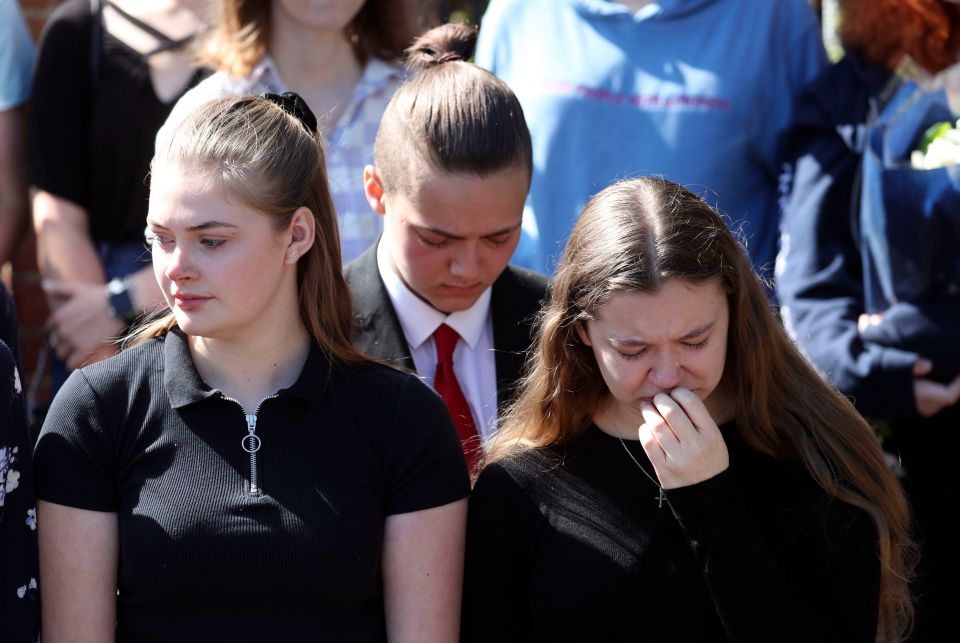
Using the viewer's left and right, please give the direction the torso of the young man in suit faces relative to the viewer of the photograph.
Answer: facing the viewer

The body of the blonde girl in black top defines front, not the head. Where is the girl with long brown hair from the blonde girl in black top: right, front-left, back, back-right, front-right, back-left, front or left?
left

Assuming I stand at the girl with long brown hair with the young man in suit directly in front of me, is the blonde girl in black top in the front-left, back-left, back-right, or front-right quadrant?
front-left

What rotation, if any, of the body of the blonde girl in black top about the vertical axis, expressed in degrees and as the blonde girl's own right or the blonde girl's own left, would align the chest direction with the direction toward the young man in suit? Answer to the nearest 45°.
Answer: approximately 135° to the blonde girl's own left

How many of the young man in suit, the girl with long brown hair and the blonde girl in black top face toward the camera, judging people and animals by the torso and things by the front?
3

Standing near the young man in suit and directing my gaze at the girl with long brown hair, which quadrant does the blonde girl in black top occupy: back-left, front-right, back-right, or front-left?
front-right

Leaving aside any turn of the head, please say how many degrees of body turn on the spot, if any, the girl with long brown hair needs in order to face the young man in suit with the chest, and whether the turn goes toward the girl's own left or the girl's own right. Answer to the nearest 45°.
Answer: approximately 135° to the girl's own right

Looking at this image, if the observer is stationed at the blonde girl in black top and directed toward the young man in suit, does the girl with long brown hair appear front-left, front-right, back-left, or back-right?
front-right

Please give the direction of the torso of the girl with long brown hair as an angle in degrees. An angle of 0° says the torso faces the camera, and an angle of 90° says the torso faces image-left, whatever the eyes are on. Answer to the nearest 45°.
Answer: approximately 0°

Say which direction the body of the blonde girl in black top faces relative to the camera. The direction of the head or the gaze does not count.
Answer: toward the camera

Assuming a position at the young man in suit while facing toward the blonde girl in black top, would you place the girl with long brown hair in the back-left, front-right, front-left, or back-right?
front-left

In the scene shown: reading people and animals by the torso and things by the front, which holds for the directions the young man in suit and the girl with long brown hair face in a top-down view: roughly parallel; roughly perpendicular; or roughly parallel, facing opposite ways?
roughly parallel

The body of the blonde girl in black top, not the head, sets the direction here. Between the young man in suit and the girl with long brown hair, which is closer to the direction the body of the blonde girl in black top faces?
the girl with long brown hair

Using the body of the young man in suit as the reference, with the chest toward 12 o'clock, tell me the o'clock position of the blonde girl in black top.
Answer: The blonde girl in black top is roughly at 1 o'clock from the young man in suit.

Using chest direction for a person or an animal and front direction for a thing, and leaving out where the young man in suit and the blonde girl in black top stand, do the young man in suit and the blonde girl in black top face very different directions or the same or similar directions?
same or similar directions
